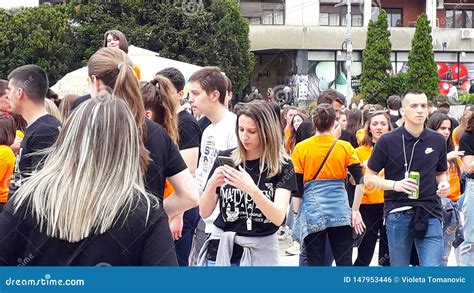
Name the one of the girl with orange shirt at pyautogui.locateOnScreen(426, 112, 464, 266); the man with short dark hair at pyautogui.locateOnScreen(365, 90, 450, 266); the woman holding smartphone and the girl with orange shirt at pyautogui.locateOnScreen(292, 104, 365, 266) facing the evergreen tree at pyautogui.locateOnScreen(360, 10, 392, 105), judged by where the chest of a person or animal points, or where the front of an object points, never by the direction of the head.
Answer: the girl with orange shirt at pyautogui.locateOnScreen(292, 104, 365, 266)

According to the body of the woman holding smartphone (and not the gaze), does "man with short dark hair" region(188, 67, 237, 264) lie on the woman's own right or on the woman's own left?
on the woman's own right

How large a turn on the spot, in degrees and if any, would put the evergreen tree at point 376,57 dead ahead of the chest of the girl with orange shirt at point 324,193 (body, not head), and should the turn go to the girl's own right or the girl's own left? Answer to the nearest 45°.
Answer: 0° — they already face it

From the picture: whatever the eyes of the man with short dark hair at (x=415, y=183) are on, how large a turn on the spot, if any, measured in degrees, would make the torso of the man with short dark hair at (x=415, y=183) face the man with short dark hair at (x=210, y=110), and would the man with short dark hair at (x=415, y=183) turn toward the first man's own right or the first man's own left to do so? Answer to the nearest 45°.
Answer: approximately 45° to the first man's own right

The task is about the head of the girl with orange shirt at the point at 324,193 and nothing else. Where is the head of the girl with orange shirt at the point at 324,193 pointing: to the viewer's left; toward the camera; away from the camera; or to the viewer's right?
away from the camera

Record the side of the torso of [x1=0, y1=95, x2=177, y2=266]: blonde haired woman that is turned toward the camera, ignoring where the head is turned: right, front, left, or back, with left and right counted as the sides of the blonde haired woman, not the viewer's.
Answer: back

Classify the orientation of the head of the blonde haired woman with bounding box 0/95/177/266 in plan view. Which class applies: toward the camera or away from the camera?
away from the camera
